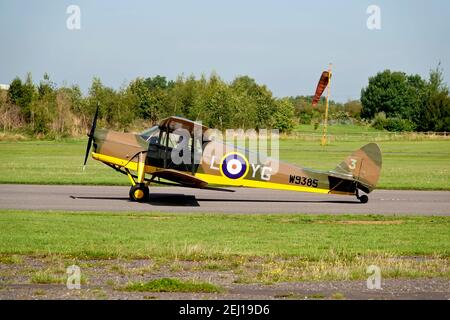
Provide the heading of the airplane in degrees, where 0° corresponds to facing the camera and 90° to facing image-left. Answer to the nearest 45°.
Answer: approximately 90°
